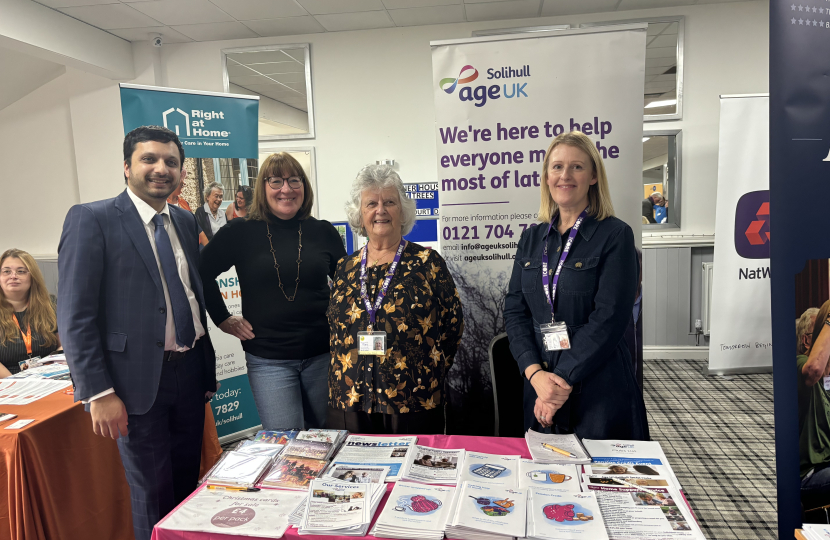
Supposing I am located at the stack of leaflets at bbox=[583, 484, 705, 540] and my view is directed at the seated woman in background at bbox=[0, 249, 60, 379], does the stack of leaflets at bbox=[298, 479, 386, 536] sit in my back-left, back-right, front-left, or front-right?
front-left

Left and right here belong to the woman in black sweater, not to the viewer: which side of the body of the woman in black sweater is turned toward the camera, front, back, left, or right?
front

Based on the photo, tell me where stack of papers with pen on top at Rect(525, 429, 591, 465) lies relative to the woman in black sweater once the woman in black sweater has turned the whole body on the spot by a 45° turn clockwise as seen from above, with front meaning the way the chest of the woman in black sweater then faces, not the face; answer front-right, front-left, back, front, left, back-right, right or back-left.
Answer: left

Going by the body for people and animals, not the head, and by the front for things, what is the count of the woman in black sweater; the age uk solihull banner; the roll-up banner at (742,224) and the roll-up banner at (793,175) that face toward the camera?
4

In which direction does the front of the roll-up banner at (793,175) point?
toward the camera

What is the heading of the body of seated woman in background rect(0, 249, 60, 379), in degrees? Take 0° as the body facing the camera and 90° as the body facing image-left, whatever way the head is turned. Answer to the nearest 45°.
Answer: approximately 0°

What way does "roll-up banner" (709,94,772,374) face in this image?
toward the camera

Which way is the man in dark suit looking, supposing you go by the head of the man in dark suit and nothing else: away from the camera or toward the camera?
toward the camera

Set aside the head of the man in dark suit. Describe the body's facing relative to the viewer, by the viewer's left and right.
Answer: facing the viewer and to the right of the viewer

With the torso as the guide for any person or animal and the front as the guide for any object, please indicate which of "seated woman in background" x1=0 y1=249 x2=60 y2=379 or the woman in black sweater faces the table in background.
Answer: the seated woman in background

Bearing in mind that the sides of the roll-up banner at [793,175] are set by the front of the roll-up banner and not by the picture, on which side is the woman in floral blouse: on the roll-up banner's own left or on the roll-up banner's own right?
on the roll-up banner's own right

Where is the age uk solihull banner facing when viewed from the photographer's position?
facing the viewer

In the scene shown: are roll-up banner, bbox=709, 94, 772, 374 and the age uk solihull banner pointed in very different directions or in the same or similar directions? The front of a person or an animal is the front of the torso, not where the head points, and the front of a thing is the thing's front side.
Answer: same or similar directions

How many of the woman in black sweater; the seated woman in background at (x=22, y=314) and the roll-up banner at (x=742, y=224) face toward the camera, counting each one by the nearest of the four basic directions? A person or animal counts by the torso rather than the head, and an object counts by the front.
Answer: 3
